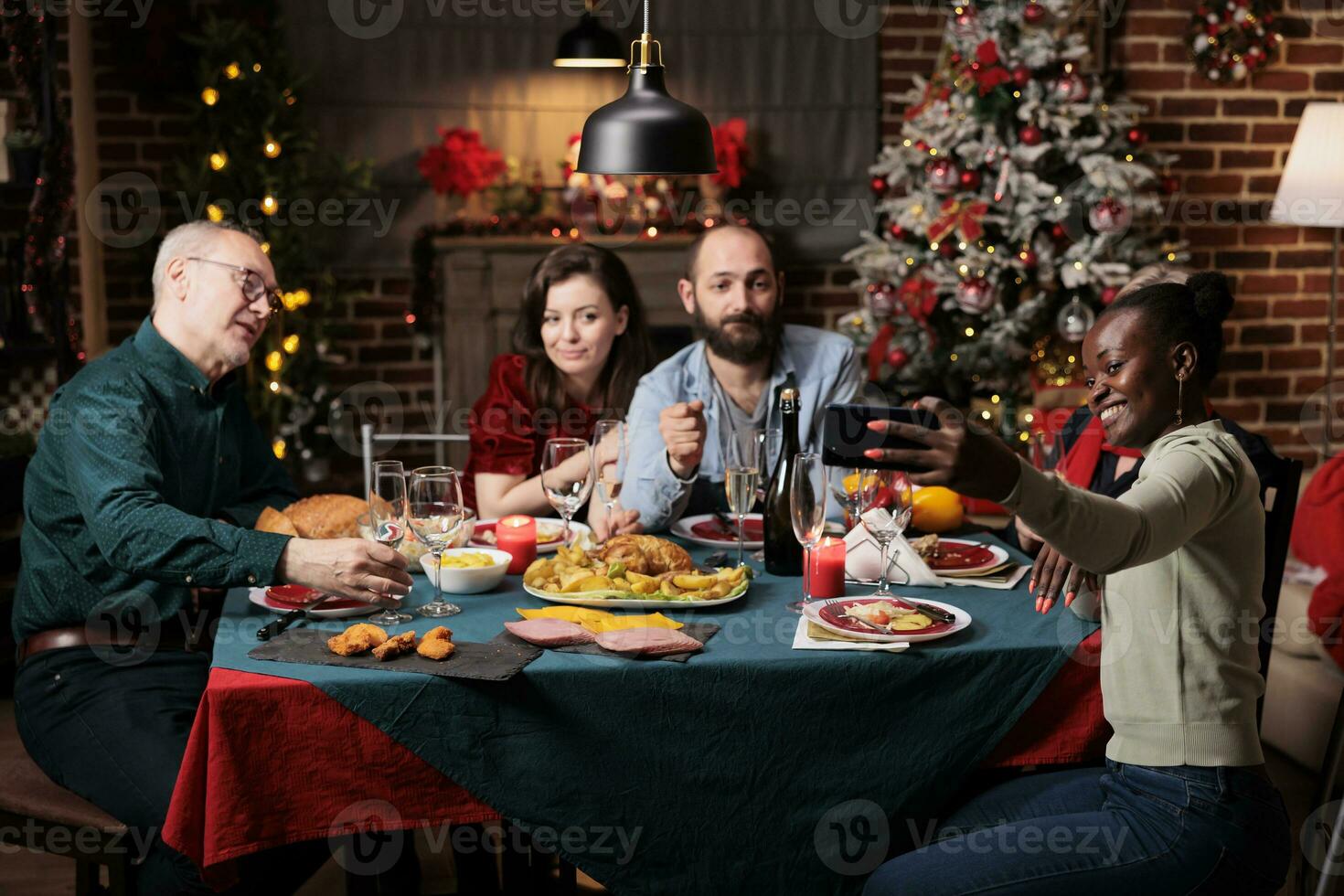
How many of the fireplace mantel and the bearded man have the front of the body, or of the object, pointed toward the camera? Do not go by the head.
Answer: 2

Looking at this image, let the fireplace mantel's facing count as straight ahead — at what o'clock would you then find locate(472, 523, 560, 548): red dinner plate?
The red dinner plate is roughly at 12 o'clock from the fireplace mantel.

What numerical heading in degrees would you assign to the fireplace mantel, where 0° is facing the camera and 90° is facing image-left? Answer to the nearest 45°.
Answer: approximately 0°

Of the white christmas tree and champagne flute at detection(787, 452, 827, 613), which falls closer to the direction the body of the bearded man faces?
the champagne flute

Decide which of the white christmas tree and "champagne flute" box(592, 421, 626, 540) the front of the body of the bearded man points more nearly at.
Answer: the champagne flute

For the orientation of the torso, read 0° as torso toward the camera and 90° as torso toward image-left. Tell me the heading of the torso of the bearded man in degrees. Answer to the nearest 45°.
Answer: approximately 0°
